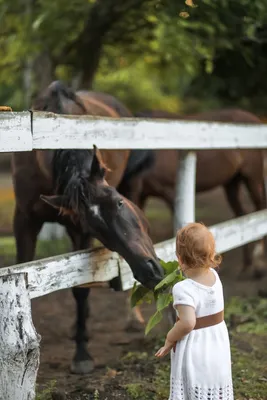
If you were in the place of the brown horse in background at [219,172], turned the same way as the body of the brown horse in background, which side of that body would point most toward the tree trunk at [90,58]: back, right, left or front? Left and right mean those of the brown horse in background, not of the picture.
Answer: front

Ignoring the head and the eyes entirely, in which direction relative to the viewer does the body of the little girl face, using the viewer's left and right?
facing away from the viewer and to the left of the viewer

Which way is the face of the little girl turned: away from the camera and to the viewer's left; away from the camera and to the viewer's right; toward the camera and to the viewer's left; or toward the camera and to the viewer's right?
away from the camera and to the viewer's left

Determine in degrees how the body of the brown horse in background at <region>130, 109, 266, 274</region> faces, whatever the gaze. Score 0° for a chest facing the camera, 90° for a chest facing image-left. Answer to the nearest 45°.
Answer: approximately 90°

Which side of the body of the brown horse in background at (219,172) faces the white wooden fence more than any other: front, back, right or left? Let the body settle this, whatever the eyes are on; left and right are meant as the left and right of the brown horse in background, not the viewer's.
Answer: left

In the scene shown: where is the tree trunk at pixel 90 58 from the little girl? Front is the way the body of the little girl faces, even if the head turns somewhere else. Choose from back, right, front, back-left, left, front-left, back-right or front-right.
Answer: front-right

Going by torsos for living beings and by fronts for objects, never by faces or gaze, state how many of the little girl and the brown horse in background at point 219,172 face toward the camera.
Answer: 0
